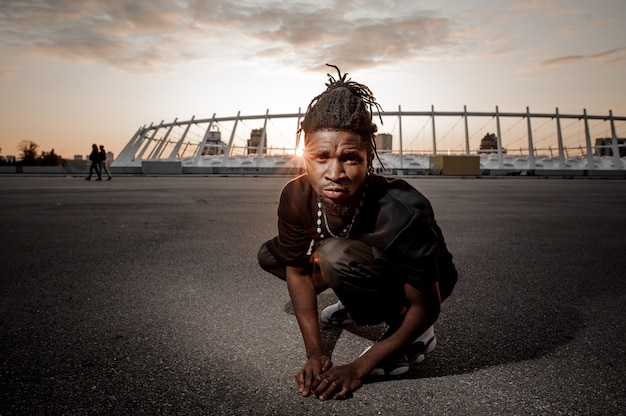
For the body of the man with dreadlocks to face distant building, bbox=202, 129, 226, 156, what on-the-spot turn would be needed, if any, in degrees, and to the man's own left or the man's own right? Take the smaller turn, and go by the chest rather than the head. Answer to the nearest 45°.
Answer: approximately 135° to the man's own right

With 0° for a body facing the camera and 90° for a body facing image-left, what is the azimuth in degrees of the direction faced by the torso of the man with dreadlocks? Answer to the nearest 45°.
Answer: approximately 45°
